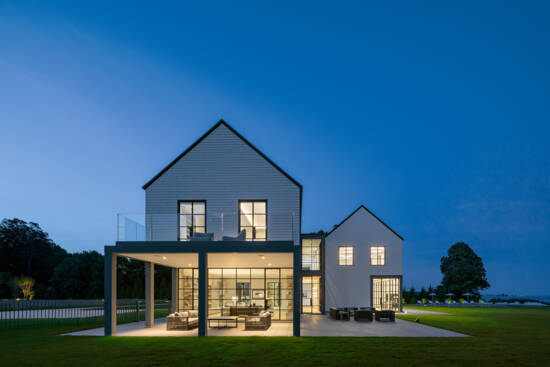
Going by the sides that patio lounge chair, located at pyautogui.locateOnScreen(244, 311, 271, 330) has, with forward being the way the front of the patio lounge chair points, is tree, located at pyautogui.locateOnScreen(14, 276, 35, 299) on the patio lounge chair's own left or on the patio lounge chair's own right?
on the patio lounge chair's own right

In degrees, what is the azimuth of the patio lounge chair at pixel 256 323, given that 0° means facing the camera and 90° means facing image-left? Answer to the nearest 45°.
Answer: approximately 90°

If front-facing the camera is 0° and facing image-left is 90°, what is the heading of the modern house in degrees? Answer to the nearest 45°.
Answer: approximately 0°
